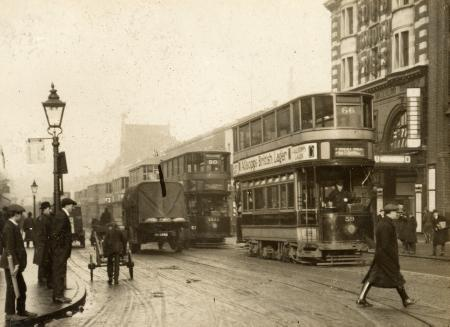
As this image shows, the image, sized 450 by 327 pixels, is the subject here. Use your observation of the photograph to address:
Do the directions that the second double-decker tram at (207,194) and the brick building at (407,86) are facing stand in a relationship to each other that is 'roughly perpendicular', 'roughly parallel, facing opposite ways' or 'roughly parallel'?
roughly perpendicular

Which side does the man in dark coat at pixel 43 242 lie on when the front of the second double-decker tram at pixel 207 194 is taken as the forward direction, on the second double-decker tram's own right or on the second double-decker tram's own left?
on the second double-decker tram's own right

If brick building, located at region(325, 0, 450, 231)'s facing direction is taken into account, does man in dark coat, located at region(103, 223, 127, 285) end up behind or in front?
in front

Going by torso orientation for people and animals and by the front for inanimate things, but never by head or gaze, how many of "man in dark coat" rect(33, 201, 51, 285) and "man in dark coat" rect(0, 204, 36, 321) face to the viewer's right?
2

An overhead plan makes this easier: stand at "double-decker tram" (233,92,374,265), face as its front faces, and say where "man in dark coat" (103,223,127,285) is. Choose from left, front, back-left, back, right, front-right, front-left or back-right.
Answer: right

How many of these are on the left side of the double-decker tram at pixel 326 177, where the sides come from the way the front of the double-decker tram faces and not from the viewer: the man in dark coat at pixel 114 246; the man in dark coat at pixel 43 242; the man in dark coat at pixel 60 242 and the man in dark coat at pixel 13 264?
0

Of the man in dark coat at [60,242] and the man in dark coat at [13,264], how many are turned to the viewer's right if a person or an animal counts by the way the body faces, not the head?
2

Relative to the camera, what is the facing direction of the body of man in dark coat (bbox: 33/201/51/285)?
to the viewer's right

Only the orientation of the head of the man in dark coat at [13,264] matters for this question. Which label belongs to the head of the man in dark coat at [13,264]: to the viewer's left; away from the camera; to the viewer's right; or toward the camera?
to the viewer's right

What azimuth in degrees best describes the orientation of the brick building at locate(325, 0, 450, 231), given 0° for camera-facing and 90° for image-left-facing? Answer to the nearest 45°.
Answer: approximately 45°

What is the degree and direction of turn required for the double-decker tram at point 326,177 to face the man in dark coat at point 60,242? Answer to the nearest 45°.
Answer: approximately 90° to its right

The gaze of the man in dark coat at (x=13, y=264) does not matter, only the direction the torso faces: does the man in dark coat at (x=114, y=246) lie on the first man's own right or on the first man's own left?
on the first man's own left

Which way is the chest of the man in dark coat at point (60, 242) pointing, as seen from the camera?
to the viewer's right
